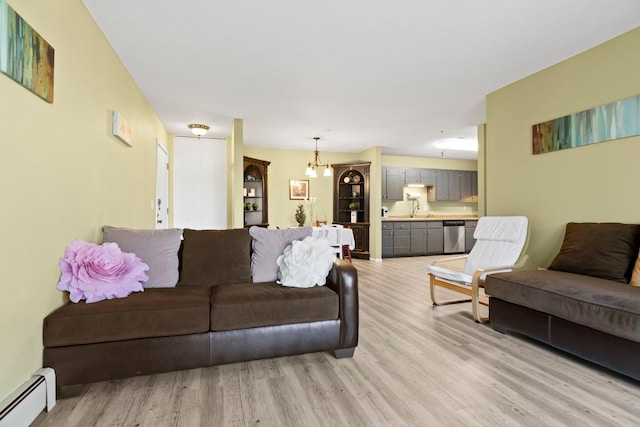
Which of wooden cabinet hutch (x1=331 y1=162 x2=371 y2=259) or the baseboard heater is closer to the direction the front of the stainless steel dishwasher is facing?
the baseboard heater

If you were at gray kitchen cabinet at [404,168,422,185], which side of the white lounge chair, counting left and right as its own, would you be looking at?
right

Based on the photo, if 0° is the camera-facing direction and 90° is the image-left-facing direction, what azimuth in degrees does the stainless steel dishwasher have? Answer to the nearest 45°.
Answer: approximately 0°

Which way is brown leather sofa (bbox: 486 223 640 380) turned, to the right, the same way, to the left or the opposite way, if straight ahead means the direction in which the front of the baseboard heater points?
the opposite way

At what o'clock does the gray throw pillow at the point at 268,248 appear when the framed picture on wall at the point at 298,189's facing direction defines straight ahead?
The gray throw pillow is roughly at 12 o'clock from the framed picture on wall.

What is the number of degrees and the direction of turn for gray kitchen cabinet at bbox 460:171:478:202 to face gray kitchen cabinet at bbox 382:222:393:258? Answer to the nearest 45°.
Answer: approximately 45° to its right

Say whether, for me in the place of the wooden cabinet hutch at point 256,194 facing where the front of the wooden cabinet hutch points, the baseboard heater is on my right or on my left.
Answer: on my right

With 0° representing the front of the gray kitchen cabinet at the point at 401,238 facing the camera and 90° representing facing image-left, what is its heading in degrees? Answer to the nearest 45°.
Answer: approximately 0°

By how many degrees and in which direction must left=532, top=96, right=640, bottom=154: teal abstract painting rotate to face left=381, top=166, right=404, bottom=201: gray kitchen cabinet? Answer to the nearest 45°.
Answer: approximately 90° to its right
